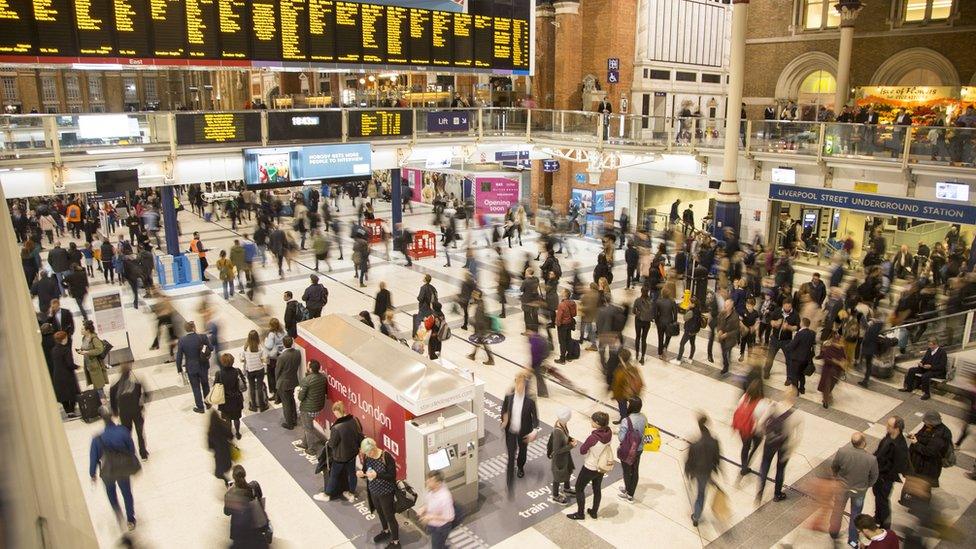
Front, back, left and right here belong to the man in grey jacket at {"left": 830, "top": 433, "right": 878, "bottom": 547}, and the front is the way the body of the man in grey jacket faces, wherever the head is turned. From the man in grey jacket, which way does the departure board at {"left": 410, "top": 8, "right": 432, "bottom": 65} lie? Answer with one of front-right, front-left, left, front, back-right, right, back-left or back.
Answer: front-left

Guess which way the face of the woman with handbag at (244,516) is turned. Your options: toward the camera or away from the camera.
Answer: away from the camera

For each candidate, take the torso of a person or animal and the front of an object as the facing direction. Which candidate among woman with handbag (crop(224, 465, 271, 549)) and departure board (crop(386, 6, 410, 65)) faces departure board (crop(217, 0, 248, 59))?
the woman with handbag

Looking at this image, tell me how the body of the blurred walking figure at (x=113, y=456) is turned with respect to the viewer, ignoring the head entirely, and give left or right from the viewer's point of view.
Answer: facing away from the viewer

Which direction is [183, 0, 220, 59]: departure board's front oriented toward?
toward the camera

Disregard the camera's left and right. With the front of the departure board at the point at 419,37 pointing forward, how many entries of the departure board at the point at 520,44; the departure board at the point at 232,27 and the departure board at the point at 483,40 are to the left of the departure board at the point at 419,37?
2

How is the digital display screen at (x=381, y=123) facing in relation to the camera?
toward the camera

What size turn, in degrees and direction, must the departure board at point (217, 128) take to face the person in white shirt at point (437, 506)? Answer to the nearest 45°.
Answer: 0° — it already faces them

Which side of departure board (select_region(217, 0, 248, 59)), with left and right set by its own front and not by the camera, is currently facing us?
front

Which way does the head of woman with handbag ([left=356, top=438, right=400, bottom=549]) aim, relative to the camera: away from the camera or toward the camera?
toward the camera

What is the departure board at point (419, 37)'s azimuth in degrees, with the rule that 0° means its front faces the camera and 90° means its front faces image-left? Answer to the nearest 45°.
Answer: approximately 315°

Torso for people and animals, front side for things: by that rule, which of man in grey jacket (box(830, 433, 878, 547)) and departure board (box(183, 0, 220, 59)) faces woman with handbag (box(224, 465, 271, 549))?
the departure board

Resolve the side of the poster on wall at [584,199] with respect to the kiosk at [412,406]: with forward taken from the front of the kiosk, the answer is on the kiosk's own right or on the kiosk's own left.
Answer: on the kiosk's own left

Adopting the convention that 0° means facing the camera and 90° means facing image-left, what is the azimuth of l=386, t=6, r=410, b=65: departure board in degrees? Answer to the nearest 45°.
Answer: approximately 315°

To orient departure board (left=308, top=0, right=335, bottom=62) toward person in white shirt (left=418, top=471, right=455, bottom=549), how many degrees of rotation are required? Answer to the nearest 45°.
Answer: approximately 45° to its right

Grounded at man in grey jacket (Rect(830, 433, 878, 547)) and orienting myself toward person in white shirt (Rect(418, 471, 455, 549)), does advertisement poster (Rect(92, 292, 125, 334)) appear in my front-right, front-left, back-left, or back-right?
front-right

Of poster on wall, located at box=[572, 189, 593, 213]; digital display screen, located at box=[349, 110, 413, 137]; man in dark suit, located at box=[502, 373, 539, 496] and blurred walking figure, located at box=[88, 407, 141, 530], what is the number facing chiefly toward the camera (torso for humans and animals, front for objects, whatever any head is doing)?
3
